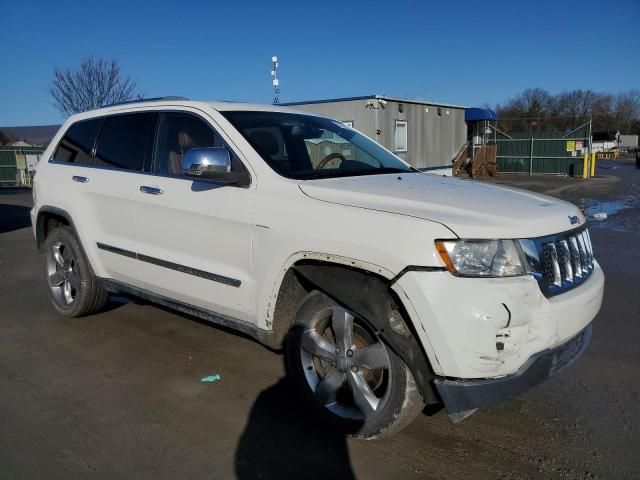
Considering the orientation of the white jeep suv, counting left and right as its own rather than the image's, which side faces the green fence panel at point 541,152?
left

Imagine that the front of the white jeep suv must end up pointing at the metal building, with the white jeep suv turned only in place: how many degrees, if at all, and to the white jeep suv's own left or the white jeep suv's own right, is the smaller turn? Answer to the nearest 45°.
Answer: approximately 135° to the white jeep suv's own left

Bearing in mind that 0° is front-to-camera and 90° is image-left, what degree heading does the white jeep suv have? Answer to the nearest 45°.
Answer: approximately 315°
